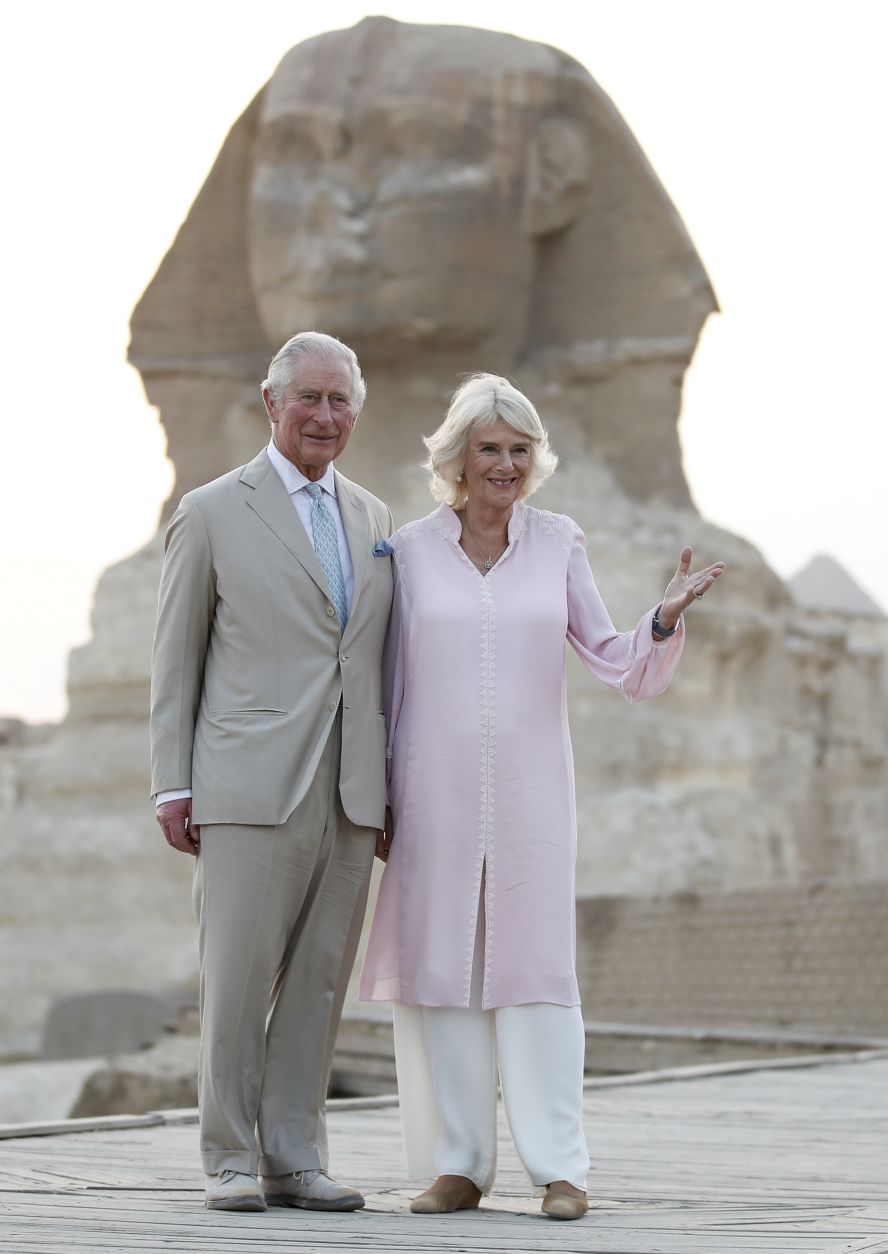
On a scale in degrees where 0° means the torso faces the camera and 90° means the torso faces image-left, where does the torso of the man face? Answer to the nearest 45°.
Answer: approximately 315°

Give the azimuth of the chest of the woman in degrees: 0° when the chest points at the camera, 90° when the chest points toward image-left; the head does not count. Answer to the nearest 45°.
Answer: approximately 0°

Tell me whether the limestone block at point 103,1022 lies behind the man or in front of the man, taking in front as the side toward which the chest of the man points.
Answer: behind

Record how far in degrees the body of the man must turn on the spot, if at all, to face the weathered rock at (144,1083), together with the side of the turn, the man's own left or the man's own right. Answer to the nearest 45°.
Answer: approximately 135° to the man's own left

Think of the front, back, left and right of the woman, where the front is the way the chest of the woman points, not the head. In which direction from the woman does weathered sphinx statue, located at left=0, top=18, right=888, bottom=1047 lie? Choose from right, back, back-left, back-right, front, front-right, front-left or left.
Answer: back

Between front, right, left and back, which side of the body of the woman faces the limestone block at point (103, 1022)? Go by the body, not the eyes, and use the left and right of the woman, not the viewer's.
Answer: back
